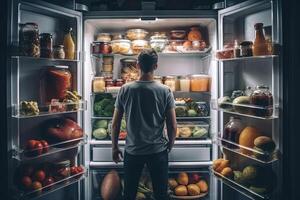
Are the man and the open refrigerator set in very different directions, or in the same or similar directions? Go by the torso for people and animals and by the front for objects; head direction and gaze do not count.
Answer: very different directions

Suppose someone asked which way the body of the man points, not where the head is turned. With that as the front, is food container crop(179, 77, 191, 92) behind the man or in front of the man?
in front

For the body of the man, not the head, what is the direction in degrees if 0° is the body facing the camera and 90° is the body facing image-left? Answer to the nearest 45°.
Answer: approximately 180°

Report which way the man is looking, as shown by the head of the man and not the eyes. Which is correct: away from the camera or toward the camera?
away from the camera

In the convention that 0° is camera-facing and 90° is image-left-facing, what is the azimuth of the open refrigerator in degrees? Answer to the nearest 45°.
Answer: approximately 0°

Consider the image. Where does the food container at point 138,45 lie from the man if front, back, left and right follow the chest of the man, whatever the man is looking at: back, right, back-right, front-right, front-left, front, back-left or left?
front
